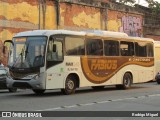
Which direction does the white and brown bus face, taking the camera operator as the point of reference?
facing the viewer and to the left of the viewer
